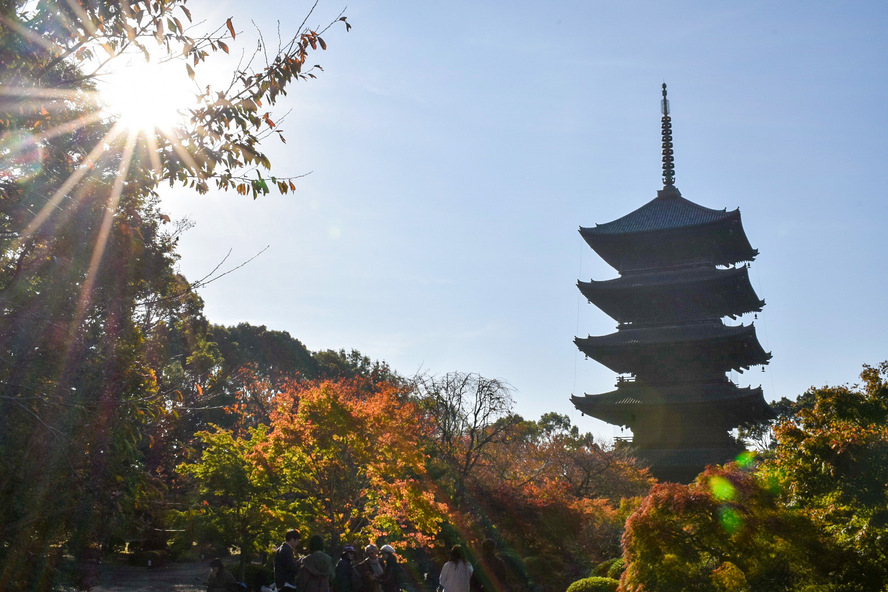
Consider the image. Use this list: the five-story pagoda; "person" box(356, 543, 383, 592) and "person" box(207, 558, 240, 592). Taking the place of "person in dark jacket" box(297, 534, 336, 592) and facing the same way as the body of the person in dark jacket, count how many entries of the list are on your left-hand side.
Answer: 1

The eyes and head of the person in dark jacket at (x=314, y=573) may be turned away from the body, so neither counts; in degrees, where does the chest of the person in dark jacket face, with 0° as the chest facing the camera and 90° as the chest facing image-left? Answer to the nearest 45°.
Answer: approximately 180°

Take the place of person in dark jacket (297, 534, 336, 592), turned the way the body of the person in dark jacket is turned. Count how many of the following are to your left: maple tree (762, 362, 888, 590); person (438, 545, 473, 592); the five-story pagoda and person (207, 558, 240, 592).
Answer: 1

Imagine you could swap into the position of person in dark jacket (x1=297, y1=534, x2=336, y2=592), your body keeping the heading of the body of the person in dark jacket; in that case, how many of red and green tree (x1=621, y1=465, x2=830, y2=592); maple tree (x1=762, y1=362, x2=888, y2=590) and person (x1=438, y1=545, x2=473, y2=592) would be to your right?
3

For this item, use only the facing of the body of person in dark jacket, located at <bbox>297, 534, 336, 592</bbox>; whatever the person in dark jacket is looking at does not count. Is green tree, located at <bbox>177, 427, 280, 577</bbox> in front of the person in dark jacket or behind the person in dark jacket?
in front

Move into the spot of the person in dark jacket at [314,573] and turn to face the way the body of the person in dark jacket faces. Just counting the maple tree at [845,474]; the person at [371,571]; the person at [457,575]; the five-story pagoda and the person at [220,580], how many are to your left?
1

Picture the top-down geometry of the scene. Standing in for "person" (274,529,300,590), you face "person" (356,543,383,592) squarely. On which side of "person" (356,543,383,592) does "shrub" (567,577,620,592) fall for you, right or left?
left

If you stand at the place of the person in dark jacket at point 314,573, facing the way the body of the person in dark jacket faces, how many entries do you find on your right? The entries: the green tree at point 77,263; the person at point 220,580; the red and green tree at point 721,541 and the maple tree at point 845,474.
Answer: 2

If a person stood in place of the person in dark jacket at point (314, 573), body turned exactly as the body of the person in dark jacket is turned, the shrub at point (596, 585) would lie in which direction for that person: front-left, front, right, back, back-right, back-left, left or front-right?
front-right

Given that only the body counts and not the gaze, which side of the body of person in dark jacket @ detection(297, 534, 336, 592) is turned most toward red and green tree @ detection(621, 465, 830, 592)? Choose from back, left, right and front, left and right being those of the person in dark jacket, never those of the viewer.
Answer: right

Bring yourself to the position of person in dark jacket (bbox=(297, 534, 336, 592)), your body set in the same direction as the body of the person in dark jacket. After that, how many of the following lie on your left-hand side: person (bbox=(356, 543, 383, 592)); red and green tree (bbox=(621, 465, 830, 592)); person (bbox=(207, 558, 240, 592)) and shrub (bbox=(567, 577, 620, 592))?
1

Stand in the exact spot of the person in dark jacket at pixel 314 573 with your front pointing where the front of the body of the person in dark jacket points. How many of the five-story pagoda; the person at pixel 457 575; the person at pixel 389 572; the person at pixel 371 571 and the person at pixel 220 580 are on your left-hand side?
1

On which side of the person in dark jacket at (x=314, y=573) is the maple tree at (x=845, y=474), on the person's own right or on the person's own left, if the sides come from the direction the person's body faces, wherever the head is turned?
on the person's own right

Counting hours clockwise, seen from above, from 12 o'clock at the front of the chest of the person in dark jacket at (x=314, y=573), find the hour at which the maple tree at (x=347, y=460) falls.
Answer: The maple tree is roughly at 12 o'clock from the person in dark jacket.

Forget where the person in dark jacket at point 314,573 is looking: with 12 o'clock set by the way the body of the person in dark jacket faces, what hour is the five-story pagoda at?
The five-story pagoda is roughly at 1 o'clock from the person in dark jacket.
